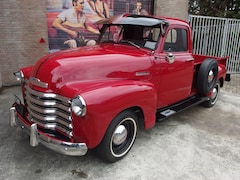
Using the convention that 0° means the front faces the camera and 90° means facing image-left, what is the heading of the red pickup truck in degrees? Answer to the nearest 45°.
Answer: approximately 45°
